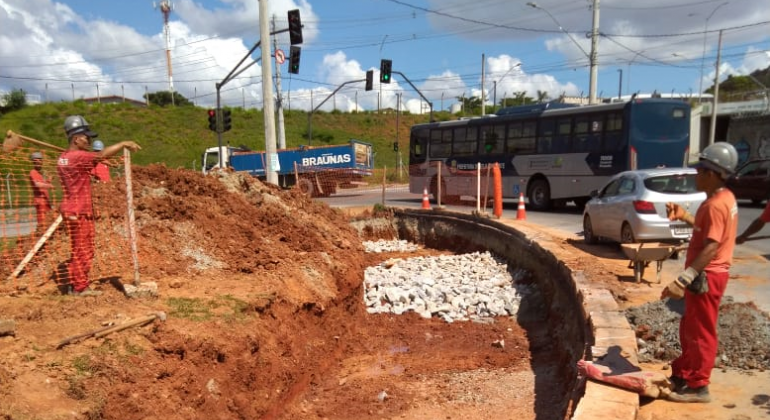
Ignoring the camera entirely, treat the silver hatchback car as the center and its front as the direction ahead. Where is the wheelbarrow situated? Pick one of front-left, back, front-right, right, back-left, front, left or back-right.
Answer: back-left

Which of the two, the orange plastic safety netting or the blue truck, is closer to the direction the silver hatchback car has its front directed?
the blue truck

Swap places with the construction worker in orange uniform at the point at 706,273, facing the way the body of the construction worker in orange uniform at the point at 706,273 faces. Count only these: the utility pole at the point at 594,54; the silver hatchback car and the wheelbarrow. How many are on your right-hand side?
3

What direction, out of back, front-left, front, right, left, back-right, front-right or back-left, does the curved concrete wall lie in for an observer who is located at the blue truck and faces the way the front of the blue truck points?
back-left

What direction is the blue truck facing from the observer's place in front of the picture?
facing away from the viewer and to the left of the viewer

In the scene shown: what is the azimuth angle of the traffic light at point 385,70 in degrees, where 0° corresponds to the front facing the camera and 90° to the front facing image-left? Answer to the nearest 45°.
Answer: approximately 0°

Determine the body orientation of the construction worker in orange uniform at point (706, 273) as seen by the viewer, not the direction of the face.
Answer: to the viewer's left

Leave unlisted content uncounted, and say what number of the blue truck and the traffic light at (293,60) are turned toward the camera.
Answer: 1

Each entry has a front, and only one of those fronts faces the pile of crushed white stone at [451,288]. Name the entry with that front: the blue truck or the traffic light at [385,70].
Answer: the traffic light

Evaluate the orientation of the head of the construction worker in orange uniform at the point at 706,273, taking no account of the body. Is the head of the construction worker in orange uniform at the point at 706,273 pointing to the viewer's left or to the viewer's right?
to the viewer's left
